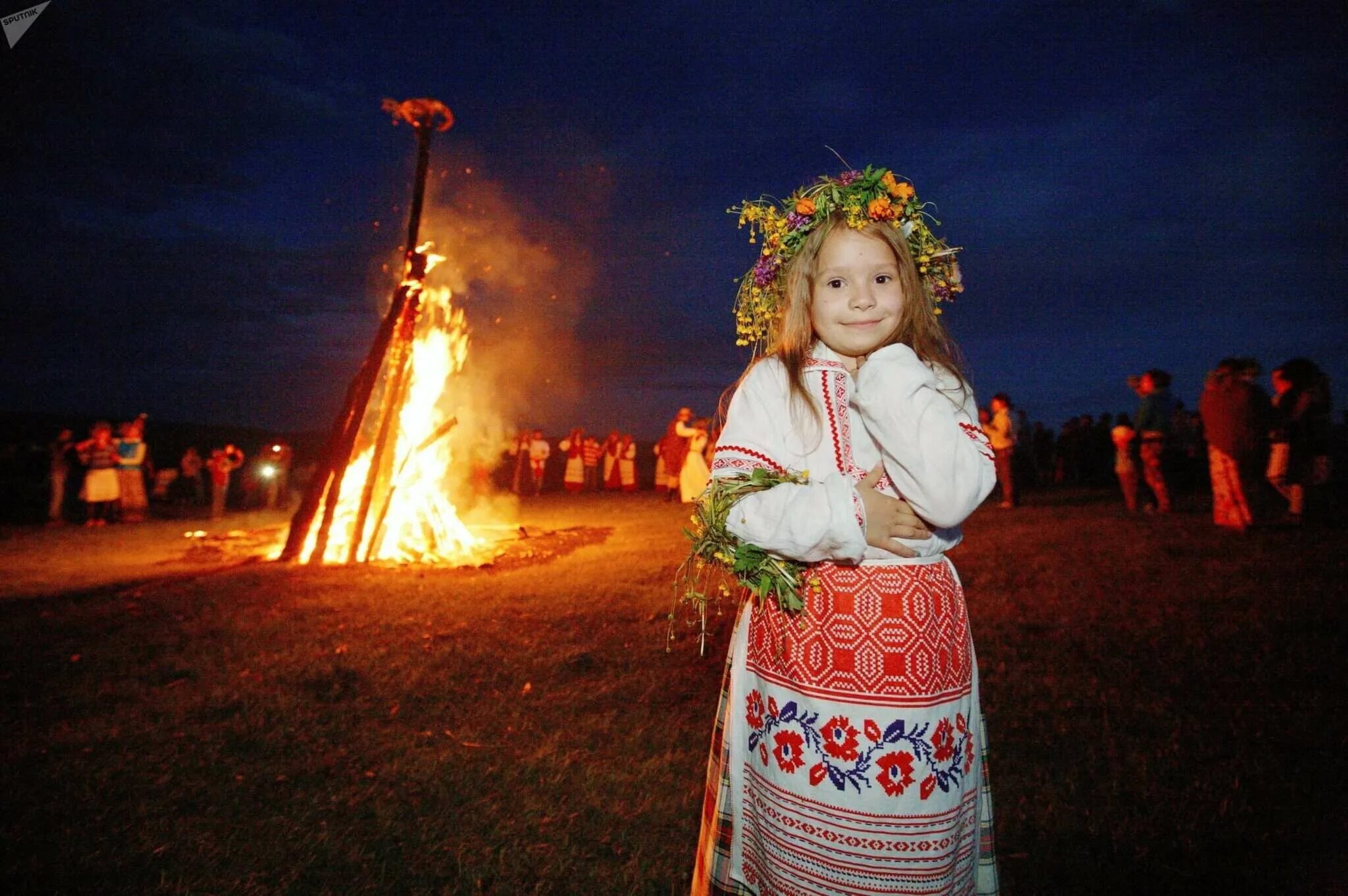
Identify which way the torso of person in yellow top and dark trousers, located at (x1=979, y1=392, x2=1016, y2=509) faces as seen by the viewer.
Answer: to the viewer's left

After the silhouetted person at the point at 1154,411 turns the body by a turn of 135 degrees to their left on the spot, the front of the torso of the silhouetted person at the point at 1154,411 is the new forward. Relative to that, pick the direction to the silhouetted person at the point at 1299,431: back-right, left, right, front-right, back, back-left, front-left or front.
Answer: front-left

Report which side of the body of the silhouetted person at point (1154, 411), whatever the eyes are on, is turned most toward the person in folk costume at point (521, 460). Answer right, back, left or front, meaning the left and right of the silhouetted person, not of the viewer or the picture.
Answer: front

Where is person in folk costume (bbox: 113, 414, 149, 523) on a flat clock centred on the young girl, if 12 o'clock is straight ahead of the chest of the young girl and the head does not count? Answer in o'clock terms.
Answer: The person in folk costume is roughly at 4 o'clock from the young girl.

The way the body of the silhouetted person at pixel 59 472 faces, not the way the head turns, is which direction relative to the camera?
to the viewer's right

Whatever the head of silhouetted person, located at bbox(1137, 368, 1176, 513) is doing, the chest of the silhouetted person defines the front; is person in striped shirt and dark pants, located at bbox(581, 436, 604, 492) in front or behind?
in front

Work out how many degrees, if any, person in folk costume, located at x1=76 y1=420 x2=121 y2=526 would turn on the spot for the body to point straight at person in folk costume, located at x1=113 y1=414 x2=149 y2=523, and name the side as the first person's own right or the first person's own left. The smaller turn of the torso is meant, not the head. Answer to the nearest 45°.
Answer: approximately 45° to the first person's own left

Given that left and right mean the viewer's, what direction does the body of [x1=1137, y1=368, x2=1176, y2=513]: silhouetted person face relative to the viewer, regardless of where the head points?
facing to the left of the viewer
